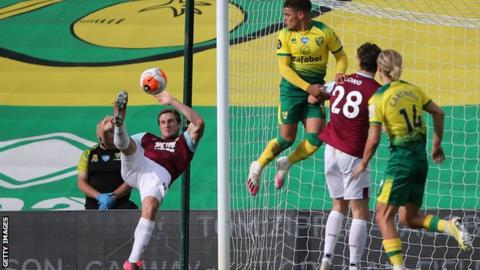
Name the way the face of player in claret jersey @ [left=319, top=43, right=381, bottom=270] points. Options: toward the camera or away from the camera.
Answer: away from the camera

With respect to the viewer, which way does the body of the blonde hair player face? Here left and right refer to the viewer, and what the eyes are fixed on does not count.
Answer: facing away from the viewer and to the left of the viewer

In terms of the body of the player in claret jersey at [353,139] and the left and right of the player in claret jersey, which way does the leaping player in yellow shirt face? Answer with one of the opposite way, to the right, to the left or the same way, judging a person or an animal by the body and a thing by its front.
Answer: the opposite way

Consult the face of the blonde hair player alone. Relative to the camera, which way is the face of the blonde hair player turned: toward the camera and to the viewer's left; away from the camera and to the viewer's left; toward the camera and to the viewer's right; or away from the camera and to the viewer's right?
away from the camera and to the viewer's left

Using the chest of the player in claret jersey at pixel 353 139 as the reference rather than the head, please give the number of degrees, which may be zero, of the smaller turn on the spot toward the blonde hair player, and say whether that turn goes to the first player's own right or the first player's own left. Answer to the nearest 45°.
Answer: approximately 135° to the first player's own right

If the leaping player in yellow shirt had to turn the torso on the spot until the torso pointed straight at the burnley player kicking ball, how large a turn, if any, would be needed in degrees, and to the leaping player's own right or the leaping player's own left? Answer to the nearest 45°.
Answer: approximately 90° to the leaping player's own right

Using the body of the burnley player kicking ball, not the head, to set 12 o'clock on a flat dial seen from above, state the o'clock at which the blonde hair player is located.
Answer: The blonde hair player is roughly at 10 o'clock from the burnley player kicking ball.

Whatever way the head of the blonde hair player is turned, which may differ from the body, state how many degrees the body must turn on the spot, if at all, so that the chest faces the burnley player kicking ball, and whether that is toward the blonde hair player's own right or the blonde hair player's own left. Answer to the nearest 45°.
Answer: approximately 45° to the blonde hair player's own left

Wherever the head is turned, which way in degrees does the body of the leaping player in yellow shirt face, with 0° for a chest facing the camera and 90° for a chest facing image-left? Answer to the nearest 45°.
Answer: approximately 0°

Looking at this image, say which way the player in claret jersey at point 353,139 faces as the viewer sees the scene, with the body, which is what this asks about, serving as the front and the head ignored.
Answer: away from the camera
